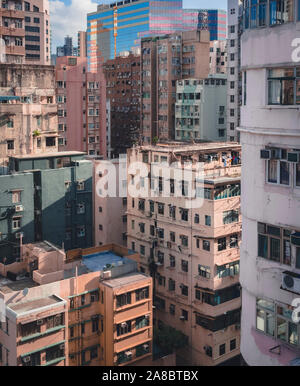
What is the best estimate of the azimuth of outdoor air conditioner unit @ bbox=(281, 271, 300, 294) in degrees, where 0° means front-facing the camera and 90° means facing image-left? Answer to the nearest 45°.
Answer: approximately 45°

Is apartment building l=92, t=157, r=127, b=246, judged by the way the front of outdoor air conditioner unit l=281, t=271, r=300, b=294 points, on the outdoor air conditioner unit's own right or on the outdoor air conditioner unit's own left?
on the outdoor air conditioner unit's own right

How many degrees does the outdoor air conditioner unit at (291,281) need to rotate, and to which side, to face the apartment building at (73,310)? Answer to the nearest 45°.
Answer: approximately 90° to its right

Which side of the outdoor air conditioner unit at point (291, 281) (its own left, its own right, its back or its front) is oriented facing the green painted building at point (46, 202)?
right

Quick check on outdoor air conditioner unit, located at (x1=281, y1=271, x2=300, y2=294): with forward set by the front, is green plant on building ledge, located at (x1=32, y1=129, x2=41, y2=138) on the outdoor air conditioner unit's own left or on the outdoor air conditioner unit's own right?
on the outdoor air conditioner unit's own right

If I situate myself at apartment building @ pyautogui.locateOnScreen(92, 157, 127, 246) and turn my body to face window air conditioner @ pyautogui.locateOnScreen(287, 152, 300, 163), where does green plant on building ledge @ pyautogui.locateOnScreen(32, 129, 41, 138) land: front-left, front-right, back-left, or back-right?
back-right

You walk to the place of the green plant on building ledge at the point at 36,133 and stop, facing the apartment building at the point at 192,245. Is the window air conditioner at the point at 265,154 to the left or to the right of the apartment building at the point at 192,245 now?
right
